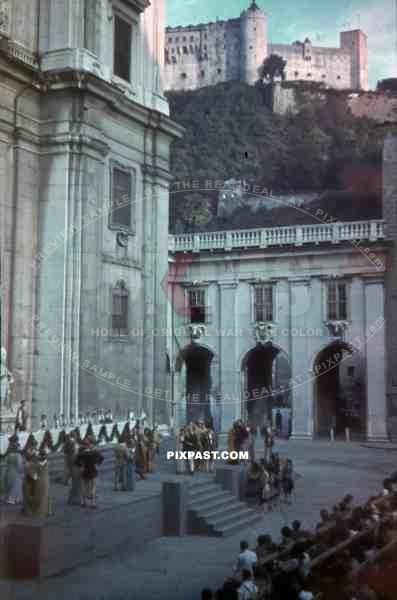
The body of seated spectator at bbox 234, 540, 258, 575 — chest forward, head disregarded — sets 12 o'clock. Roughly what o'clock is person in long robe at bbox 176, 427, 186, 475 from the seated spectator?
The person in long robe is roughly at 1 o'clock from the seated spectator.

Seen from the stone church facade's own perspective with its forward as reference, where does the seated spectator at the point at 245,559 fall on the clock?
The seated spectator is roughly at 1 o'clock from the stone church facade.

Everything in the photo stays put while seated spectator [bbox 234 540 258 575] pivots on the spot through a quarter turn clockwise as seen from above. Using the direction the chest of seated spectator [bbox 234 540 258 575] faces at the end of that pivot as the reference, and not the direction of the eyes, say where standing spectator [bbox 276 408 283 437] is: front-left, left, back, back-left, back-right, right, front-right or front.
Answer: front-left

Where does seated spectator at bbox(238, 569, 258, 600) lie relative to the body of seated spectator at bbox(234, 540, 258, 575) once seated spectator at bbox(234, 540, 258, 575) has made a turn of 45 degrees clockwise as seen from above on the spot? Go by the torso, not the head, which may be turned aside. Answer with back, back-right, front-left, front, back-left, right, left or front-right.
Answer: back

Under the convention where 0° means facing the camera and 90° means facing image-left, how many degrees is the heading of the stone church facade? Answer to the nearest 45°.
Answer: approximately 315°

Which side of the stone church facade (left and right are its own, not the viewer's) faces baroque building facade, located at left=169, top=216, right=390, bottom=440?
left

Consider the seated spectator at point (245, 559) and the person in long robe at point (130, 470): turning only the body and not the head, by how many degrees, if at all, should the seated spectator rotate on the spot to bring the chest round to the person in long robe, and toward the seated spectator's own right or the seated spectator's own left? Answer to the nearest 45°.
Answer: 0° — they already face them

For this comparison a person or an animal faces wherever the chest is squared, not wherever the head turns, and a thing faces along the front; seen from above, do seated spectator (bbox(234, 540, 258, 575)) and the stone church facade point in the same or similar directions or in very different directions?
very different directions

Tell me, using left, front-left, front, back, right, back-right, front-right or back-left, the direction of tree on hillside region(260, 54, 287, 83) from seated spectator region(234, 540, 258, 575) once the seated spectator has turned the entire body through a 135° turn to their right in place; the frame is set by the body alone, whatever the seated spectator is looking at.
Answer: left

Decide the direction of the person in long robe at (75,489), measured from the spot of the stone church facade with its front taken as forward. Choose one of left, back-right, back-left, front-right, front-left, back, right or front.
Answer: front-right

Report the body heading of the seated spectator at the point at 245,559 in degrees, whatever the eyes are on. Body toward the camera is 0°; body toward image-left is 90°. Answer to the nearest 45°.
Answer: approximately 135°
